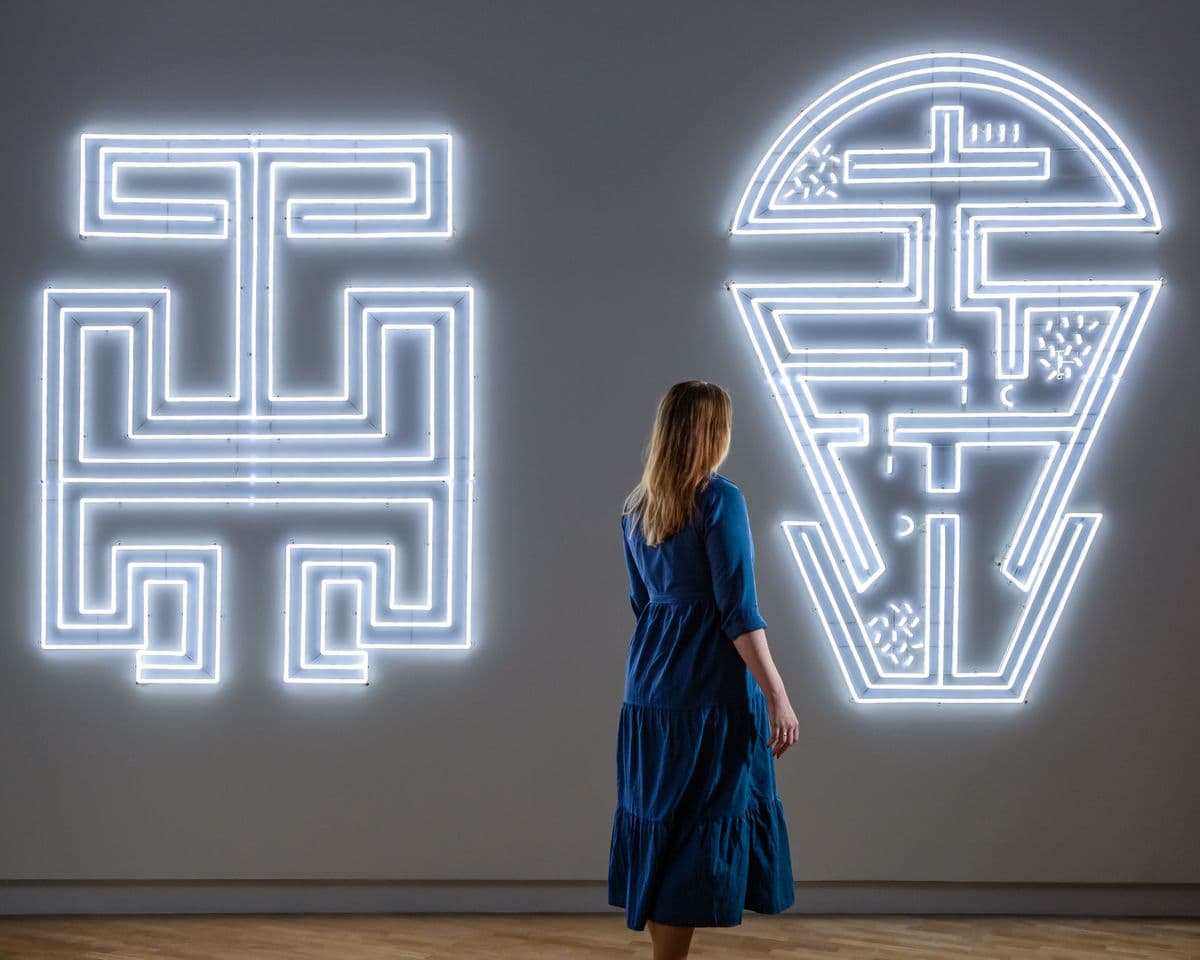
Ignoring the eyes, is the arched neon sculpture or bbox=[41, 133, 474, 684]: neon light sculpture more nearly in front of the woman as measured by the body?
the arched neon sculpture

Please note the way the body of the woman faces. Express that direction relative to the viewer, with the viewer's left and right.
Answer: facing away from the viewer and to the right of the viewer

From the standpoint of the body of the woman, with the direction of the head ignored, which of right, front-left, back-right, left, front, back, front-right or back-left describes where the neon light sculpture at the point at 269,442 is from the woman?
left

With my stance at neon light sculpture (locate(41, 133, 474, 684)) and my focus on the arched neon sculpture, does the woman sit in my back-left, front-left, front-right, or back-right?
front-right

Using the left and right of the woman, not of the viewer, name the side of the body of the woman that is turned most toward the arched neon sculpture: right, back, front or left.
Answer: front
